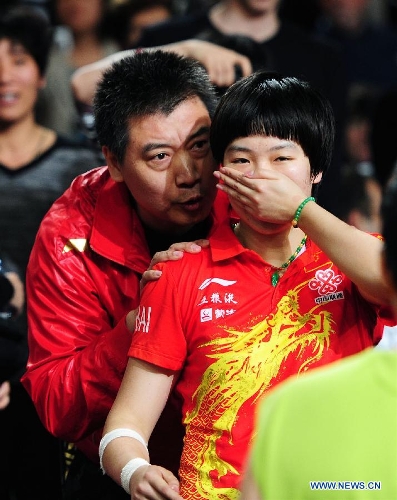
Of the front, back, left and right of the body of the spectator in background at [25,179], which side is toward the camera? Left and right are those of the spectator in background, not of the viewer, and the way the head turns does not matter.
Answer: front

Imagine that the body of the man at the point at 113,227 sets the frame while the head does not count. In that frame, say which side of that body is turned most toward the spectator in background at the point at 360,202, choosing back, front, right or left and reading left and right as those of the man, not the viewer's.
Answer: left

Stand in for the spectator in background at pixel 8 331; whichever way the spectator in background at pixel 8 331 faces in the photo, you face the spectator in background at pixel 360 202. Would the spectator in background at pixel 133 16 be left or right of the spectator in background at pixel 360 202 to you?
left

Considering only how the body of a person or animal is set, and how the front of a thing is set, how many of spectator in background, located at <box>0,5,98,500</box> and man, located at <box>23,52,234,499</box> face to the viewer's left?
0

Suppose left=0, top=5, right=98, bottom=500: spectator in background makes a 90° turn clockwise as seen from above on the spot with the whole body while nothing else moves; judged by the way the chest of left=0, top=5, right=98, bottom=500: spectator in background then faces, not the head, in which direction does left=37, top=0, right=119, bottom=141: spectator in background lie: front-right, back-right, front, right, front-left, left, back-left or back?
right

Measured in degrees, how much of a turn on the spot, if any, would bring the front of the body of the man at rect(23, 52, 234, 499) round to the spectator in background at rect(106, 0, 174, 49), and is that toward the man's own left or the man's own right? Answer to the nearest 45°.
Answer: approximately 135° to the man's own left

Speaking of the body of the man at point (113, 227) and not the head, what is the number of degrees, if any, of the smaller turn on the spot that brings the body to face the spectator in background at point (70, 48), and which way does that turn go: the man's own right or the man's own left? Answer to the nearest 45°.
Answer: approximately 135° to the man's own left

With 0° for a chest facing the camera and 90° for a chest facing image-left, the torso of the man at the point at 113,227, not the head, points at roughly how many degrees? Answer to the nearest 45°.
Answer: approximately 315°
